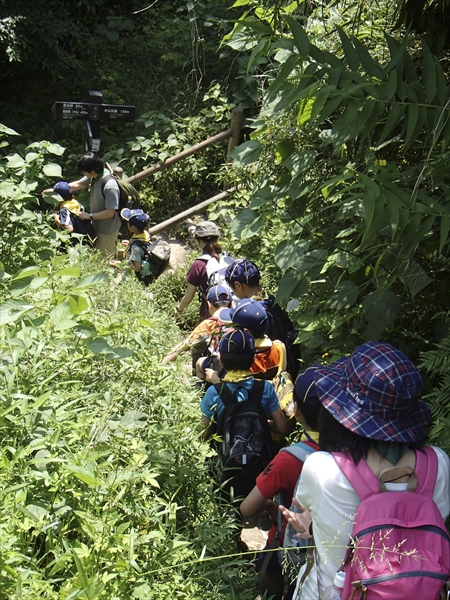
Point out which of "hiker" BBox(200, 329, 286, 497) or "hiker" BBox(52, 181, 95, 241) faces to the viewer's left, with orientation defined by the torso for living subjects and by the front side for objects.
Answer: "hiker" BBox(52, 181, 95, 241)

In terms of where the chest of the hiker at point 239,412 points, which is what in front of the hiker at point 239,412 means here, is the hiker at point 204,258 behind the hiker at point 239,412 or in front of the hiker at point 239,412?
in front

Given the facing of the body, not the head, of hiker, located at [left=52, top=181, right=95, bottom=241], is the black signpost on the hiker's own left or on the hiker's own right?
on the hiker's own right

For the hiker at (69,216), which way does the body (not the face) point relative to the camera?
to the viewer's left

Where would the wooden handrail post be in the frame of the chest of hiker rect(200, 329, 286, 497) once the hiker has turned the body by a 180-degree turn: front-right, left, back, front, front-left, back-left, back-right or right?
back

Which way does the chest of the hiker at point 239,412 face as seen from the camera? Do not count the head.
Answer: away from the camera

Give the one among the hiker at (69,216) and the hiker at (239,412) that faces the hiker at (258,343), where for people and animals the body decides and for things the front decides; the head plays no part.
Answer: the hiker at (239,412)

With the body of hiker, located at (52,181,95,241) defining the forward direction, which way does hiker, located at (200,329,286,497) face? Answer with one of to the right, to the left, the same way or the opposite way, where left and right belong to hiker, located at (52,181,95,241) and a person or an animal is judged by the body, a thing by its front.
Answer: to the right

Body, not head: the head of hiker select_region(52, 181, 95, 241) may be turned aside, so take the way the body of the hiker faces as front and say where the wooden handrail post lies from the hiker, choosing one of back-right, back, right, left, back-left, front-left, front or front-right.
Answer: back-right

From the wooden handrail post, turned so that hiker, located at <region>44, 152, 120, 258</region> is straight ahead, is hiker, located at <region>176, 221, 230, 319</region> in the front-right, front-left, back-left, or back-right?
front-left
